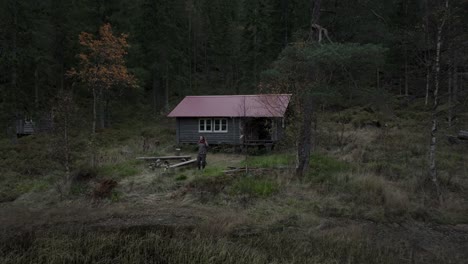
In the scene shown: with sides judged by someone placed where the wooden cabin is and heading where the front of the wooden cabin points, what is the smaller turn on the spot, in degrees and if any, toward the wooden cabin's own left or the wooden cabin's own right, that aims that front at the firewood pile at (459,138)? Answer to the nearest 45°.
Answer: approximately 90° to the wooden cabin's own left

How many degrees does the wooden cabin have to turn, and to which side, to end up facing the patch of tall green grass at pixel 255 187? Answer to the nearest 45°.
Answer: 0° — it already faces it

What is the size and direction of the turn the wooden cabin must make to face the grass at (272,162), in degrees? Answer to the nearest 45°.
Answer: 0° — it already faces it

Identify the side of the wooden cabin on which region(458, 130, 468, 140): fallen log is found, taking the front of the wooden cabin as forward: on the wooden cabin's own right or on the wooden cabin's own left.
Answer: on the wooden cabin's own left

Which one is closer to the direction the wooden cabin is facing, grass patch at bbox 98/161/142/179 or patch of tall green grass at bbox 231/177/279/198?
the patch of tall green grass

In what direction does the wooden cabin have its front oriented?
toward the camera

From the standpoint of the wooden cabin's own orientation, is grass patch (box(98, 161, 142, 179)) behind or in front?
in front

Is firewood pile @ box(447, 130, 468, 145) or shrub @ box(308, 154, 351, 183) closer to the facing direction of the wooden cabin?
the shrub

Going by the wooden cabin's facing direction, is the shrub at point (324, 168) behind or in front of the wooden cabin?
in front

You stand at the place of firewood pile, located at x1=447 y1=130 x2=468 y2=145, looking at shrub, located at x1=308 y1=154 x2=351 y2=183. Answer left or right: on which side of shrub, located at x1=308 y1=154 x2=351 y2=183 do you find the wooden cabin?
right

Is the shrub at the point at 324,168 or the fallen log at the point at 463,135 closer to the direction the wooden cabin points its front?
the shrub

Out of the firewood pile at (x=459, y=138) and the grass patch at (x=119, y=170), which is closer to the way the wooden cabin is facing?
the grass patch
